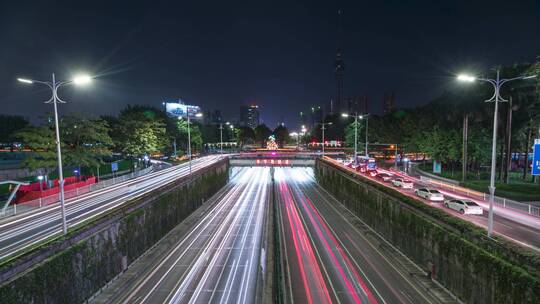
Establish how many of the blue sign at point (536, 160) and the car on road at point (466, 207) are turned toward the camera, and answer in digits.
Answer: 1

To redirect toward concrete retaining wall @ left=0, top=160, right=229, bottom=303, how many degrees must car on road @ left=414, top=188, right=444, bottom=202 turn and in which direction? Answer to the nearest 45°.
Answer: approximately 90° to its left

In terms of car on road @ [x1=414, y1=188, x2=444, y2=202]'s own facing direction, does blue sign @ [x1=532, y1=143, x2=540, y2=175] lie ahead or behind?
behind

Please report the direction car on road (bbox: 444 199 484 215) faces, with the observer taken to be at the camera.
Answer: facing away from the viewer and to the left of the viewer

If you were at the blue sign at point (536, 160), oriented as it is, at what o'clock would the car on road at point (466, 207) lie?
The car on road is roughly at 2 o'clock from the blue sign.

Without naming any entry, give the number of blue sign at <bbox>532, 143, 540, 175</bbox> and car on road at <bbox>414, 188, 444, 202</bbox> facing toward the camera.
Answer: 1

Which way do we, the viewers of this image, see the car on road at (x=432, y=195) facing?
facing away from the viewer and to the left of the viewer

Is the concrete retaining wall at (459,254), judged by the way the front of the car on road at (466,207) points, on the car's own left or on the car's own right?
on the car's own left
